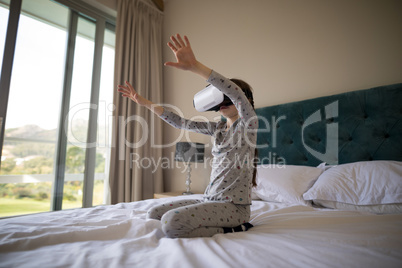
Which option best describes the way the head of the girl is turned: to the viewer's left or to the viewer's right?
to the viewer's left

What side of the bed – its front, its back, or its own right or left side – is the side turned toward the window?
right

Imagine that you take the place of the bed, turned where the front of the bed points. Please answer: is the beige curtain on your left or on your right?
on your right

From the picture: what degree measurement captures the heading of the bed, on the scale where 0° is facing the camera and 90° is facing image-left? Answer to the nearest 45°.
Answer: approximately 45°
